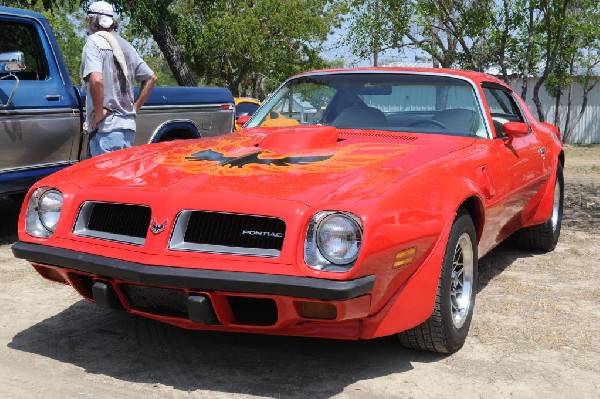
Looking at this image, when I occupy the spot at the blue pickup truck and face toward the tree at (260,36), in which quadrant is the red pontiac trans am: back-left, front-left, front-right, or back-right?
back-right

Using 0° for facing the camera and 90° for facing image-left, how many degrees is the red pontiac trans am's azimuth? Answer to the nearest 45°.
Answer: approximately 45°

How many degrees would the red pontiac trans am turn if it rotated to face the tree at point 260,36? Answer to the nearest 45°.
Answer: approximately 135° to its right

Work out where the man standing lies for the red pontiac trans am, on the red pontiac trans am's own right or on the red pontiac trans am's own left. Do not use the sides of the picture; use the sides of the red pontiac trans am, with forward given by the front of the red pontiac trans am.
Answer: on the red pontiac trans am's own right

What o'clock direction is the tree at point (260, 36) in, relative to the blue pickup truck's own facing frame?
The tree is roughly at 5 o'clock from the blue pickup truck.
